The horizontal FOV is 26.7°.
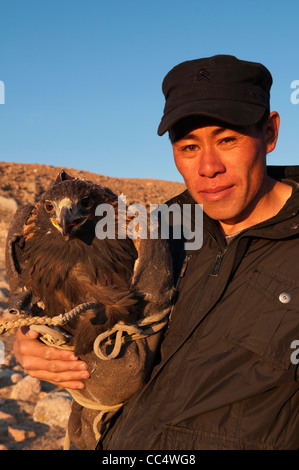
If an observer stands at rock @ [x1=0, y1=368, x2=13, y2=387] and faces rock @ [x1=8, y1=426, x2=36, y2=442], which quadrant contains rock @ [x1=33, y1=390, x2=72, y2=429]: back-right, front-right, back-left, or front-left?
front-left

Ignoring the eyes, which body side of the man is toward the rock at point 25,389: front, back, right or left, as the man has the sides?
right

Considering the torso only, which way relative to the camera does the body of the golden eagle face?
toward the camera

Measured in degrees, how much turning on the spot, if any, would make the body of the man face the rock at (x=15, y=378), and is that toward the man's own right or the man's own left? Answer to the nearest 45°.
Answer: approximately 90° to the man's own right

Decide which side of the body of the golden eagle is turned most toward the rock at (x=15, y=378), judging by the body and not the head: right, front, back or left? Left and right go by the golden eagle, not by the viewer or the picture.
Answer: back

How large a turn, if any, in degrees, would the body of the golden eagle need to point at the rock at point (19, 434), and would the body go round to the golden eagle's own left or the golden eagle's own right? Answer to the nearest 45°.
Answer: approximately 180°

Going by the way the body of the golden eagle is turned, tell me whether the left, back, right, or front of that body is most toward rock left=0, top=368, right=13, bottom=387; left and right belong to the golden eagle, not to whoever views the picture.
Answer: back

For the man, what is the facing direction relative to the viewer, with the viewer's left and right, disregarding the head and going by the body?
facing the viewer and to the left of the viewer
